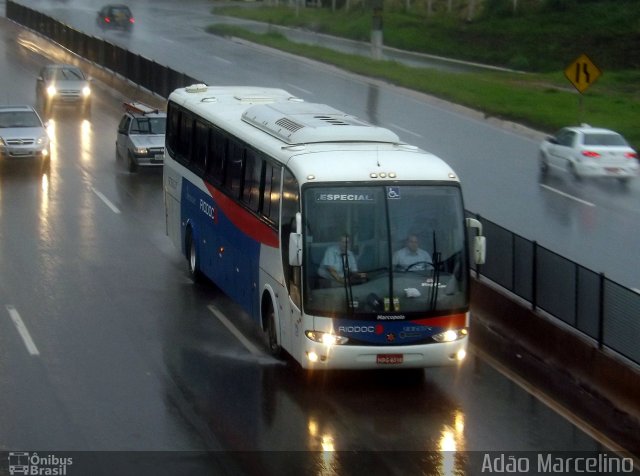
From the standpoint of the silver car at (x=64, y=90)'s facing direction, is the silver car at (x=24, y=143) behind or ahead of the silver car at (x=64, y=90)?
ahead

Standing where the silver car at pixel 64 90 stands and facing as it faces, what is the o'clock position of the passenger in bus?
The passenger in bus is roughly at 12 o'clock from the silver car.

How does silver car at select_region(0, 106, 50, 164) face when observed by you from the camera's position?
facing the viewer

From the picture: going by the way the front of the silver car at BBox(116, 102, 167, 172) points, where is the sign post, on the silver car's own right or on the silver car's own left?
on the silver car's own left

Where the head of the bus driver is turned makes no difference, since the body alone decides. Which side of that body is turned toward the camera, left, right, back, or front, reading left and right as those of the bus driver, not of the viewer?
front

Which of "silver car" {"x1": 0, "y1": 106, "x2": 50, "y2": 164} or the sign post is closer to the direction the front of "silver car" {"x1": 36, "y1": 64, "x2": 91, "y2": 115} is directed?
the silver car

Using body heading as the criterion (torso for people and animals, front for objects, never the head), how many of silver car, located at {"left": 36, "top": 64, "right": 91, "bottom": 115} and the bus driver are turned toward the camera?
2

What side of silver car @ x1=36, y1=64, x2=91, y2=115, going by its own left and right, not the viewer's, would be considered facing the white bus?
front

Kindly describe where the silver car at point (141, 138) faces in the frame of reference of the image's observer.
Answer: facing the viewer and to the right of the viewer

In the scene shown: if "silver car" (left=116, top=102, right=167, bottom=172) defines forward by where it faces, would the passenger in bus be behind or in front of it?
in front

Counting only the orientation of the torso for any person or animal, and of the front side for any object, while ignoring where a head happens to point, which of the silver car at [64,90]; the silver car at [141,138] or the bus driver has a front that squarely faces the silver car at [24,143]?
the silver car at [64,90]

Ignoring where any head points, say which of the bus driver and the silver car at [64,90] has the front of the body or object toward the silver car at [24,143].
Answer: the silver car at [64,90]
